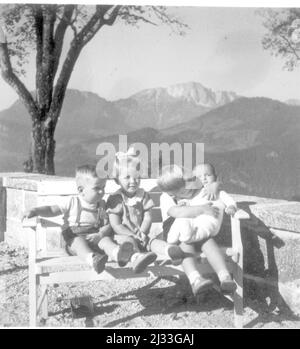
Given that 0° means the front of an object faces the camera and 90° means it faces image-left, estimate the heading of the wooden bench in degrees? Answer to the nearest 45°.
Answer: approximately 0°
